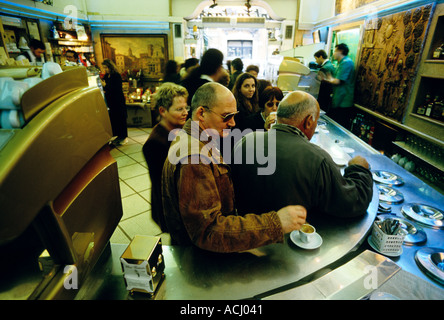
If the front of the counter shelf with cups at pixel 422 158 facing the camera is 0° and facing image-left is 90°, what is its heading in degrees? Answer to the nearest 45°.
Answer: approximately 45°

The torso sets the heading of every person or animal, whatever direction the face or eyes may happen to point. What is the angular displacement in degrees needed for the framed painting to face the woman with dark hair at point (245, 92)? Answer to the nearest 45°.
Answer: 0° — it already faces them

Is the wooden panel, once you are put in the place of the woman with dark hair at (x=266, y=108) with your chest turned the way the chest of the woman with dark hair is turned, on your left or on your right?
on your left

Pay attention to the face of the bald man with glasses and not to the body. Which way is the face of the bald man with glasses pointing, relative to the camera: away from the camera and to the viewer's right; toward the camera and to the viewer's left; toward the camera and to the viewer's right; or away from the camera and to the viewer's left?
toward the camera and to the viewer's right

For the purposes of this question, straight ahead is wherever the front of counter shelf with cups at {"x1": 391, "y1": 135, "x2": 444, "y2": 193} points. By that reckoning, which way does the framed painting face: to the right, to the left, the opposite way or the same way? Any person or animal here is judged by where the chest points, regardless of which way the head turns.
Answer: to the left

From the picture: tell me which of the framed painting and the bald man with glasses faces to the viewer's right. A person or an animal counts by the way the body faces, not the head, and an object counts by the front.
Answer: the bald man with glasses

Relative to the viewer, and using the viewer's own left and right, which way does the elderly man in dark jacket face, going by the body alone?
facing away from the viewer and to the right of the viewer

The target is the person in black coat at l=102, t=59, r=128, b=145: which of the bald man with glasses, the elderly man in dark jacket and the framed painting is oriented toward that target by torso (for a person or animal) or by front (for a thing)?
the framed painting

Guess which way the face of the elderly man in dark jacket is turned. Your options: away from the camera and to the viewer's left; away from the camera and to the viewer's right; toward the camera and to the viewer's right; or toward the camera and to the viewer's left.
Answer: away from the camera and to the viewer's right

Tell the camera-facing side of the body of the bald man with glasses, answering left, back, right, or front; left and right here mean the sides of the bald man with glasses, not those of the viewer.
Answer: right

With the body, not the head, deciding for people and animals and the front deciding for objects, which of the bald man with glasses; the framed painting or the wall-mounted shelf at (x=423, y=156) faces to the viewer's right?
the bald man with glasses

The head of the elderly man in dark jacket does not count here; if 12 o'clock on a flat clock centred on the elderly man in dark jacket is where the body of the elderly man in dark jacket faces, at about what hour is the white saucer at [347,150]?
The white saucer is roughly at 11 o'clock from the elderly man in dark jacket.
